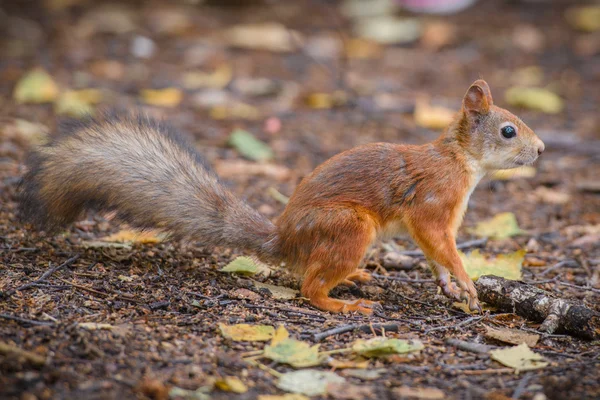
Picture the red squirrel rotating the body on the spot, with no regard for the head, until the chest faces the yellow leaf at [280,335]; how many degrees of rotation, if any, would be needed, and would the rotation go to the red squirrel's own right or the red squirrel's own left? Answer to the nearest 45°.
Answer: approximately 90° to the red squirrel's own right

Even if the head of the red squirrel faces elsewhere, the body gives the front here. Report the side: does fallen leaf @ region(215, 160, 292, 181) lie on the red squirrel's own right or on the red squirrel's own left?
on the red squirrel's own left

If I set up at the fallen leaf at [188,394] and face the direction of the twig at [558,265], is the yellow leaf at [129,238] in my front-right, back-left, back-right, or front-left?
front-left

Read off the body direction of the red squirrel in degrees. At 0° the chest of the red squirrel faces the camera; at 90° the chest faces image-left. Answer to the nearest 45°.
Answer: approximately 270°

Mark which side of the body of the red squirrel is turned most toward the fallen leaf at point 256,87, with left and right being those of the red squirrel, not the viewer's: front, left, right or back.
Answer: left

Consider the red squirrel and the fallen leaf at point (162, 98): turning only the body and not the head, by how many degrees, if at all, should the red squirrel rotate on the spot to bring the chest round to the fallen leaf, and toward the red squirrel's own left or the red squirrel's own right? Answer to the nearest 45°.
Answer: approximately 90° to the red squirrel's own left

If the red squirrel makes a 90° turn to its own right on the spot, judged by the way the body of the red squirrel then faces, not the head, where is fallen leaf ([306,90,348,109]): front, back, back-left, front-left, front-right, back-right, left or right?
back

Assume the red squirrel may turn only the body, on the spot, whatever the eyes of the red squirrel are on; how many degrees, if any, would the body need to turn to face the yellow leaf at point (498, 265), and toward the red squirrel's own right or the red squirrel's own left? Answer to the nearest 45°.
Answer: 0° — it already faces it

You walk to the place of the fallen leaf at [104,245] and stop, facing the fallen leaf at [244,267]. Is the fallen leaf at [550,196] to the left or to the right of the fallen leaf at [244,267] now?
left

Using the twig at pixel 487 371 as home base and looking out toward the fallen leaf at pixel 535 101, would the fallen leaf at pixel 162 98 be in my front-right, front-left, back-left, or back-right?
front-left

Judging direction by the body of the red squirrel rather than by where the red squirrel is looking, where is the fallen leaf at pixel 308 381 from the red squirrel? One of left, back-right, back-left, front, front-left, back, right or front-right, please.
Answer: right

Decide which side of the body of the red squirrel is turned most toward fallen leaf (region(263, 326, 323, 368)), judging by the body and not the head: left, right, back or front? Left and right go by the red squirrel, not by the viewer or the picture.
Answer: right

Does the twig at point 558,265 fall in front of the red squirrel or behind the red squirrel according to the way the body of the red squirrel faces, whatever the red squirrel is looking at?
in front
